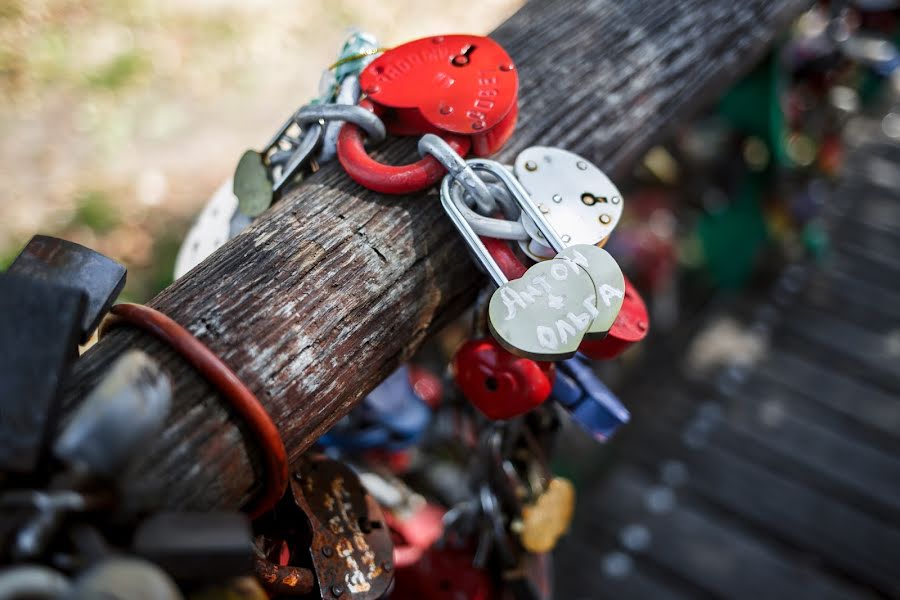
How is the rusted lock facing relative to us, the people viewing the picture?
facing the viewer and to the right of the viewer

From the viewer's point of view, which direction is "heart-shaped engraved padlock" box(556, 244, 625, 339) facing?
toward the camera
